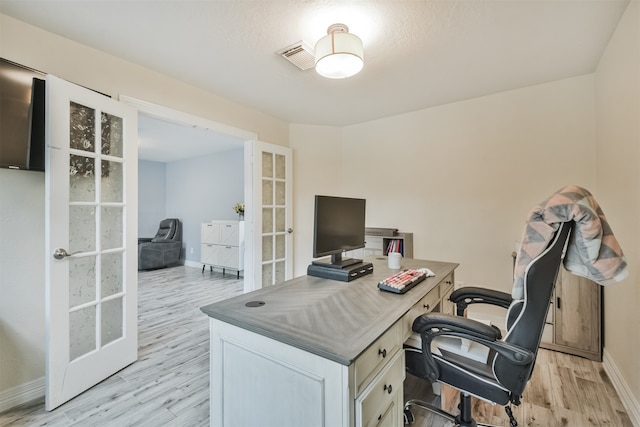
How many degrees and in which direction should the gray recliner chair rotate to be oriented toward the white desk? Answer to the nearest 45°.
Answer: approximately 45° to its left

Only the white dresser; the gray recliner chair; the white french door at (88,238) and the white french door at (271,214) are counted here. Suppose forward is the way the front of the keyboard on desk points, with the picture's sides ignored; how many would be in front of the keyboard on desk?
0

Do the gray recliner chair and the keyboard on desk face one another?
no

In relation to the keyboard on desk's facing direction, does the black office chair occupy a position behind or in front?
in front

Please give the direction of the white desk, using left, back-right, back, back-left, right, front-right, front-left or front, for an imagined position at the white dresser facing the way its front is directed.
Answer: front-left

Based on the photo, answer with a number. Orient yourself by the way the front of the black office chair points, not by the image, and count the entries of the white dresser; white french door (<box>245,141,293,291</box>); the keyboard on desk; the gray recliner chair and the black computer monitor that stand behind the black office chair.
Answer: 0

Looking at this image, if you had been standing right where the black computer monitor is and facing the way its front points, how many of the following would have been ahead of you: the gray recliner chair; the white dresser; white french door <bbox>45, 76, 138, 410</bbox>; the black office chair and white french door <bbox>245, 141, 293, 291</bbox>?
1

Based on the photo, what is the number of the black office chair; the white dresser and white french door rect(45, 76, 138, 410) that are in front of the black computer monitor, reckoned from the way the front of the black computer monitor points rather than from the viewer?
1

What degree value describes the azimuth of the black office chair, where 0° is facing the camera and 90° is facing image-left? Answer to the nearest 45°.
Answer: approximately 135°

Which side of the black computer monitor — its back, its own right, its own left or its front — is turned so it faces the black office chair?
front

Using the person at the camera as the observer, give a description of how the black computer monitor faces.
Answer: facing the viewer and to the right of the viewer

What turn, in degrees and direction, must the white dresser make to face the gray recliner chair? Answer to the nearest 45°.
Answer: approximately 90° to its right

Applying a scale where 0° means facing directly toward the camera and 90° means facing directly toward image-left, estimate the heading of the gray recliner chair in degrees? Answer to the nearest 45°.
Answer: approximately 45°

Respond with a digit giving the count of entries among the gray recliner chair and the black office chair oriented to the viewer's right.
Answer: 0

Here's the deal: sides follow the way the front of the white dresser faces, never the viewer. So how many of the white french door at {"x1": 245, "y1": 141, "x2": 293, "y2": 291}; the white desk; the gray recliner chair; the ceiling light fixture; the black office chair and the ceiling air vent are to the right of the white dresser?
1

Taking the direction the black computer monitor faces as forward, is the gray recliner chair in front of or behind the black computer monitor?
behind

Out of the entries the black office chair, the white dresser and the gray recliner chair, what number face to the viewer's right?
0
